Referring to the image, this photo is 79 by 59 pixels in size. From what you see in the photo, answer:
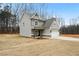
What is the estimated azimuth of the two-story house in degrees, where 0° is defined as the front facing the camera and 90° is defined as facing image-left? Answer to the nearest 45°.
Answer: approximately 315°
